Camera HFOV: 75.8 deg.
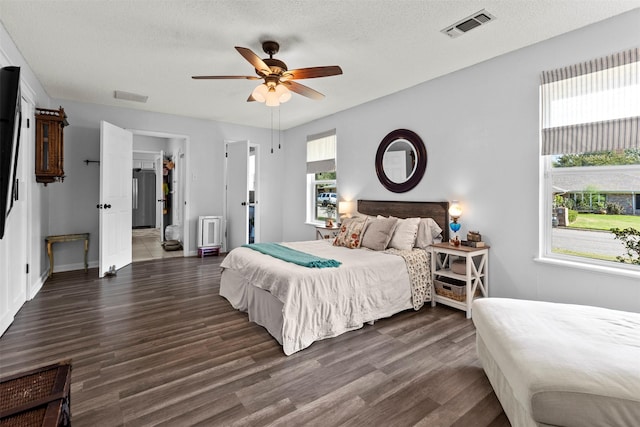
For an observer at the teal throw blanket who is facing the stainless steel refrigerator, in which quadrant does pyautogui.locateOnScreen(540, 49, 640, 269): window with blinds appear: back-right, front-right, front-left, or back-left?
back-right

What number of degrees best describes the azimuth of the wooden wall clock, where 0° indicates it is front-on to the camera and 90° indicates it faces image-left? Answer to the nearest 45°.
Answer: approximately 270°

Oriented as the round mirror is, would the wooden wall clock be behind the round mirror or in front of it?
in front

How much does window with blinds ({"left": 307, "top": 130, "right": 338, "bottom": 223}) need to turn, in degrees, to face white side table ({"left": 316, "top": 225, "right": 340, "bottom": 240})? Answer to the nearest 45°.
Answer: approximately 45° to its left

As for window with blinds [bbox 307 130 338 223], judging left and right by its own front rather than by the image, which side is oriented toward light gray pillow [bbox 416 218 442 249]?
left

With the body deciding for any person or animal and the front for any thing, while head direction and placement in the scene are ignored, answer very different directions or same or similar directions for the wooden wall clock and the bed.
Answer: very different directions

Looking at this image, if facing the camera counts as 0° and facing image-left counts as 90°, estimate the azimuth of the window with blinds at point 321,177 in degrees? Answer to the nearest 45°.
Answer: approximately 45°
